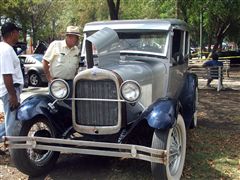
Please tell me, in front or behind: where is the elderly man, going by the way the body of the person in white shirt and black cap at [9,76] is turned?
in front

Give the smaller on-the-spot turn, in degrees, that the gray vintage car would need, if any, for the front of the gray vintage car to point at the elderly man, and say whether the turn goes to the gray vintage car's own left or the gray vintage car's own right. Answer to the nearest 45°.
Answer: approximately 90° to the gray vintage car's own right

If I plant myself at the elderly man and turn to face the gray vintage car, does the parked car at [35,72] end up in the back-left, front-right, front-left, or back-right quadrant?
back-left

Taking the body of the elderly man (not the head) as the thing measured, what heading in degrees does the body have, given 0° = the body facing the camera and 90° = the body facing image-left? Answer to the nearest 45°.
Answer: approximately 315°

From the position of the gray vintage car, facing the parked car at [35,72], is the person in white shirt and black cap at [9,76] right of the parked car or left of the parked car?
left

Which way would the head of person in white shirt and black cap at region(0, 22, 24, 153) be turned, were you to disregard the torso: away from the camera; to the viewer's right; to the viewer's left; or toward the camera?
to the viewer's right

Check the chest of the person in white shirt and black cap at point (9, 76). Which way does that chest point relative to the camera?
to the viewer's right

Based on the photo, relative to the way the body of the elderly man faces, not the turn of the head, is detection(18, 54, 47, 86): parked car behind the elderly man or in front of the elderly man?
behind

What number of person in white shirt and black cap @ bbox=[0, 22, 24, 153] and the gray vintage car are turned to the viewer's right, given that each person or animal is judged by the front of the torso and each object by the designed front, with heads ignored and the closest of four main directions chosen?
1

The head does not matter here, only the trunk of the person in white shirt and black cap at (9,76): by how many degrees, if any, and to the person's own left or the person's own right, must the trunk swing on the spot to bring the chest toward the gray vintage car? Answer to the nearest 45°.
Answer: approximately 45° to the person's own right

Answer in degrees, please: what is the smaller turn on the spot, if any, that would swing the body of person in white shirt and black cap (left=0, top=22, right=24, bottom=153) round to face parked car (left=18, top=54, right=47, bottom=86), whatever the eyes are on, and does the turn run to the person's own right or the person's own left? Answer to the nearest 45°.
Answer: approximately 90° to the person's own left

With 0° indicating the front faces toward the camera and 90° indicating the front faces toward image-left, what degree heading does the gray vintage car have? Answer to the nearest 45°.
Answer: approximately 45°

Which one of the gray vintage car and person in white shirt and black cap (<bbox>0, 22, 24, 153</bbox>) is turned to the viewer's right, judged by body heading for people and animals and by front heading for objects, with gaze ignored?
the person in white shirt and black cap

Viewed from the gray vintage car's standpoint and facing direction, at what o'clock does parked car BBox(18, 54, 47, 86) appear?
The parked car is roughly at 4 o'clock from the gray vintage car.

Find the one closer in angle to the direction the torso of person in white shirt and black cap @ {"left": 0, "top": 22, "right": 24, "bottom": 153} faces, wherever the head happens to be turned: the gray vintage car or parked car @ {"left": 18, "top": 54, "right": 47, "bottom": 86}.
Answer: the gray vintage car
